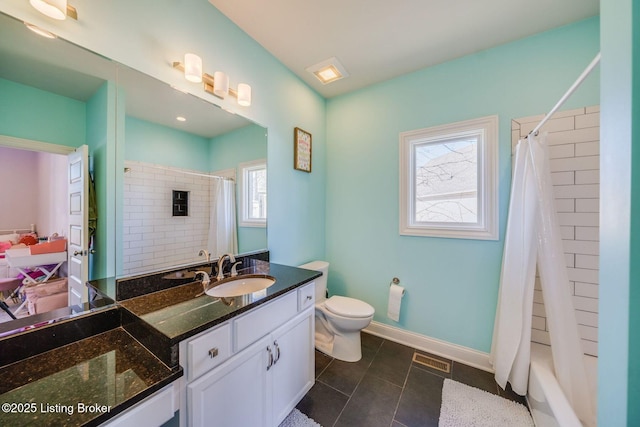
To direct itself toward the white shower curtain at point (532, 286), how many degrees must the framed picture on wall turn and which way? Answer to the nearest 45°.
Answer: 0° — it already faces it

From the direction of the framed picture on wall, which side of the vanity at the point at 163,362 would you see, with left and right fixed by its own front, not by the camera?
left

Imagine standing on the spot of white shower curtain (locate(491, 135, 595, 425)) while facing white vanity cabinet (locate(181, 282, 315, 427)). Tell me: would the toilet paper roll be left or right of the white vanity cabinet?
right
